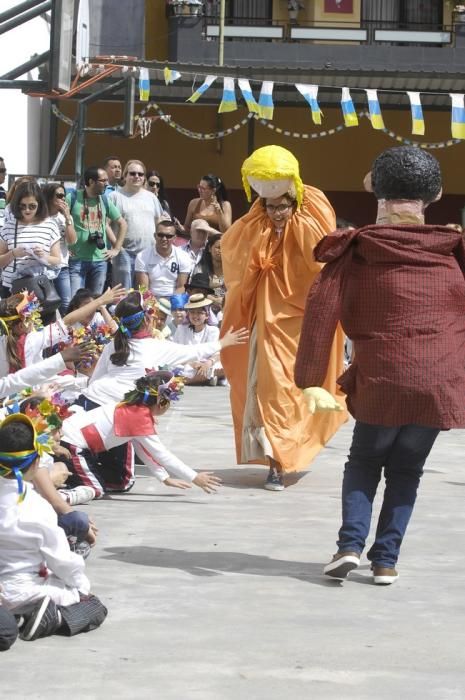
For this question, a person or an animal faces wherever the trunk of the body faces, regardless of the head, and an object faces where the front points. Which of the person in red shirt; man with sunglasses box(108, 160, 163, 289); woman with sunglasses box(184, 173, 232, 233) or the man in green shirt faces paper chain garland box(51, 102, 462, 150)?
the person in red shirt

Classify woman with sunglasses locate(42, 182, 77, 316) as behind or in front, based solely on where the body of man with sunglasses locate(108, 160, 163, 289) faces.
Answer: in front

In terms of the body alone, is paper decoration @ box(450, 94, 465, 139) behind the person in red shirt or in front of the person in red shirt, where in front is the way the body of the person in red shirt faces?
in front

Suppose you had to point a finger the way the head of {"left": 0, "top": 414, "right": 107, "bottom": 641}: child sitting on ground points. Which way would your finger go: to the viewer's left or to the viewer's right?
to the viewer's right

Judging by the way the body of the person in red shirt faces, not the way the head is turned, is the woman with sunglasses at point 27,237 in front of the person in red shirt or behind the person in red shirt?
in front

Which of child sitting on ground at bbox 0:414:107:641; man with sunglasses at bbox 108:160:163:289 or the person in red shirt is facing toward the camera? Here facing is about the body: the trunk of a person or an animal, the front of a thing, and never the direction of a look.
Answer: the man with sunglasses

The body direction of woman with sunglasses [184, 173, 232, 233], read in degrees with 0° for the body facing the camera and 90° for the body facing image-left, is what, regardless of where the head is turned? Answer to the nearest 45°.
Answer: approximately 45°

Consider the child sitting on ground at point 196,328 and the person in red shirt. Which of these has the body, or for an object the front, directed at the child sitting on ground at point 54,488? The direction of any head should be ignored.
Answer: the child sitting on ground at point 196,328

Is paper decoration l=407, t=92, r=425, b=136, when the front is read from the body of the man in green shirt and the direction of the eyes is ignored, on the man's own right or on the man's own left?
on the man's own left

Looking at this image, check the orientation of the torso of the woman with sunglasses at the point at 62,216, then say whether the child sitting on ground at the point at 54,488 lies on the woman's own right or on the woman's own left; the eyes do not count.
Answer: on the woman's own right

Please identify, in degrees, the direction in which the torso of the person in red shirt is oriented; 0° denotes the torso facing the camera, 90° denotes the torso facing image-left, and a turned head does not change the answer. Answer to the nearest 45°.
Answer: approximately 180°

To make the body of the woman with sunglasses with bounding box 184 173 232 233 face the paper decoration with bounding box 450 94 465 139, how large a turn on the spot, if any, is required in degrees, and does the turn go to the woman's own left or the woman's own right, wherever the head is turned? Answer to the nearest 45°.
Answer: approximately 90° to the woman's own left

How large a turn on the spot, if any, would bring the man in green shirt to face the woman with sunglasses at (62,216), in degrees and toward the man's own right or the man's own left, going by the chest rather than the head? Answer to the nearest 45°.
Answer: approximately 45° to the man's own right

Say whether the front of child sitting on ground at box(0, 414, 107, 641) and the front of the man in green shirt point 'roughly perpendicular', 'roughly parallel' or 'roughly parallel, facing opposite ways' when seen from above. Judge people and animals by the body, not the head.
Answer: roughly perpendicular

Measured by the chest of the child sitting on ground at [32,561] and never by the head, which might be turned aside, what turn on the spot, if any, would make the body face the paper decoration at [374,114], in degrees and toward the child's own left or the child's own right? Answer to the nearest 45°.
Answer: approximately 45° to the child's own left

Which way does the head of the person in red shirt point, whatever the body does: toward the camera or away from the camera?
away from the camera

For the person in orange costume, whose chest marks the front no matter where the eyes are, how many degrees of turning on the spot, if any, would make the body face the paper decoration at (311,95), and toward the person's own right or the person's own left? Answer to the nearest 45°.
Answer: approximately 180°
